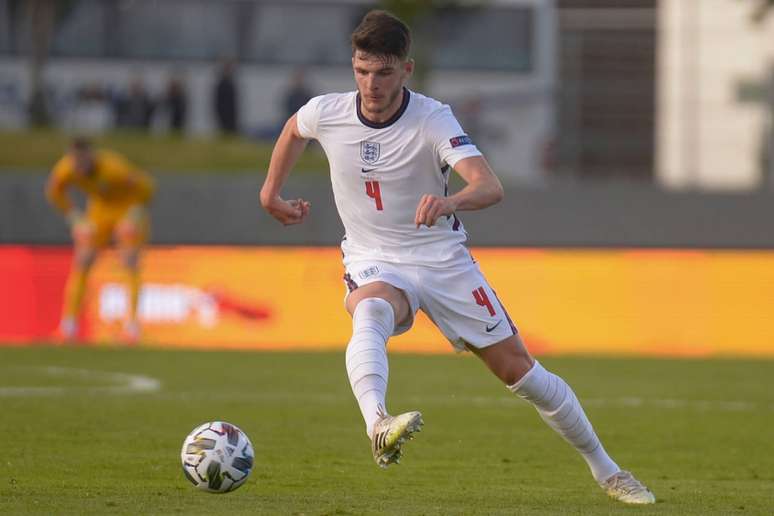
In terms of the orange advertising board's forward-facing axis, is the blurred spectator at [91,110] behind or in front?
behind

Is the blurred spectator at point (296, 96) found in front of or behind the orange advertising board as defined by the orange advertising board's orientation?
behind

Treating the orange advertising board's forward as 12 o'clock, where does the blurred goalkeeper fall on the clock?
The blurred goalkeeper is roughly at 3 o'clock from the orange advertising board.

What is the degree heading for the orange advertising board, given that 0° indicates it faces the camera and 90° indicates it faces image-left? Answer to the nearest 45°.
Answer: approximately 0°

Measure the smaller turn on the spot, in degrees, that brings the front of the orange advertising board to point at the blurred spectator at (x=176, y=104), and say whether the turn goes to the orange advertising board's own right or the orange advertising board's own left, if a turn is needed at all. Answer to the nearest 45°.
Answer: approximately 135° to the orange advertising board's own right

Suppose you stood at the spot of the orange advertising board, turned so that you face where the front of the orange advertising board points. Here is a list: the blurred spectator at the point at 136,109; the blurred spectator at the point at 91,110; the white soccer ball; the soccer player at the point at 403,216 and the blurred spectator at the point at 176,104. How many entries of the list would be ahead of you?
2

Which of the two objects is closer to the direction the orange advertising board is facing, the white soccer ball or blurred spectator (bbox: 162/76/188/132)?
the white soccer ball

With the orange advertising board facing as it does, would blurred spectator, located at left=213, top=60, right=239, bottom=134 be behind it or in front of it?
behind

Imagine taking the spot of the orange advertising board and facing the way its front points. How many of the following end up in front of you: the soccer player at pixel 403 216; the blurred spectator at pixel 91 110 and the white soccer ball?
2

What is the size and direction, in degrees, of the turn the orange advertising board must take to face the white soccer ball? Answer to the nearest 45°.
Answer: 0° — it already faces it
